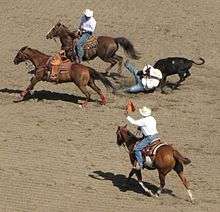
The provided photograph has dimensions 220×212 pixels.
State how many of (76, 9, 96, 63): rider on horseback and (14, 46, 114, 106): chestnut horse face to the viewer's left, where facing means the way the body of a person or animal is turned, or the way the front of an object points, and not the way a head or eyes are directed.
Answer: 2

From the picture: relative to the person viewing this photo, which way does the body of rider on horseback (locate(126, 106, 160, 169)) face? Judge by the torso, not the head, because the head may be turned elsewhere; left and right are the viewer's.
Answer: facing away from the viewer and to the left of the viewer

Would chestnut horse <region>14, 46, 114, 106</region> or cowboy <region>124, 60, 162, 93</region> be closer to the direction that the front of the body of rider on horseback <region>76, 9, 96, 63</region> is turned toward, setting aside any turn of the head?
the chestnut horse

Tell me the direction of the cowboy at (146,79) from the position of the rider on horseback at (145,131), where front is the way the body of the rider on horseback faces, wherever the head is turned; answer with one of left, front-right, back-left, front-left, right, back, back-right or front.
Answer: front-right

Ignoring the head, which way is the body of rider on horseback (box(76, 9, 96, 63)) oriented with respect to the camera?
to the viewer's left

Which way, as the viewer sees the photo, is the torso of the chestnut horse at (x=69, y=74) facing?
to the viewer's left

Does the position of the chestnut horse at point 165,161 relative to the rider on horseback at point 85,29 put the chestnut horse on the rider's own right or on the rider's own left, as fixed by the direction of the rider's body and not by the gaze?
on the rider's own left

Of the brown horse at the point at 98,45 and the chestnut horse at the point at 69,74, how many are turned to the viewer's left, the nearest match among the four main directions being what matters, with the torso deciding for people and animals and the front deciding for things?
2

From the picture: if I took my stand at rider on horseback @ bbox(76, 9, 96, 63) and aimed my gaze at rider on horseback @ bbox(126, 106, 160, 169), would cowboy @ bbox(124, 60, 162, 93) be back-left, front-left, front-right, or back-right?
front-left

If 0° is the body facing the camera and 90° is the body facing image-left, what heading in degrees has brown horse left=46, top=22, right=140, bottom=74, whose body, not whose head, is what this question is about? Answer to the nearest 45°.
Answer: approximately 90°

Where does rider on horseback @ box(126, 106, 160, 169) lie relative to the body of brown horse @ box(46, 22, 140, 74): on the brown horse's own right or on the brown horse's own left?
on the brown horse's own left

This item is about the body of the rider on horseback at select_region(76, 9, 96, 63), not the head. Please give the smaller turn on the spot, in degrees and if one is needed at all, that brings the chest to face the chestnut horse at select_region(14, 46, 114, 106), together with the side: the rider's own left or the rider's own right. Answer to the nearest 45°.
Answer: approximately 90° to the rider's own left

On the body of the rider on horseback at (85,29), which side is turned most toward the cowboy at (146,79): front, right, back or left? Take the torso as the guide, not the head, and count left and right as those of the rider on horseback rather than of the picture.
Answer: back

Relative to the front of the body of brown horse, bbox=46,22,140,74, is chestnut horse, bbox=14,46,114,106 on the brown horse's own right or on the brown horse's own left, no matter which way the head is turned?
on the brown horse's own left
